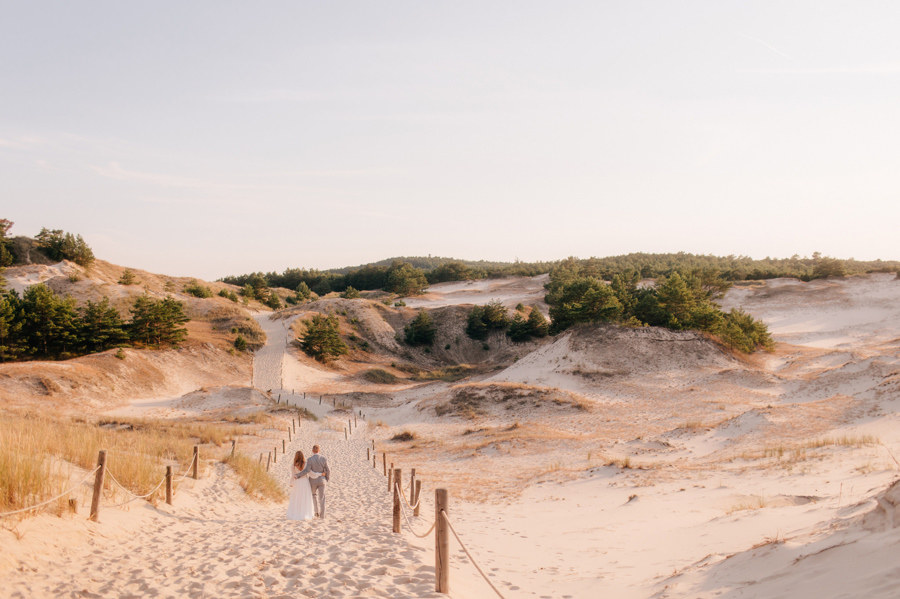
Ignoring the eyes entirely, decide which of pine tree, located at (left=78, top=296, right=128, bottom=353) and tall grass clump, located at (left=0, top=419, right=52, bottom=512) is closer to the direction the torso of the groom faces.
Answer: the pine tree

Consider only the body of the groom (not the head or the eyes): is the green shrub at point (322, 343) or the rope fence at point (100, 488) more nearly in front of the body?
the green shrub

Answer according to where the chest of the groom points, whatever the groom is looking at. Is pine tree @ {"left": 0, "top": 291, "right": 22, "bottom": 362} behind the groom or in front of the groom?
in front

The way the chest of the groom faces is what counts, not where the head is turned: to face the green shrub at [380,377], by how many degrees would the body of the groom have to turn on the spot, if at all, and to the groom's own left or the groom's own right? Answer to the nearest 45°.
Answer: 0° — they already face it

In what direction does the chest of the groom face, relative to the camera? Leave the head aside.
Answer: away from the camera

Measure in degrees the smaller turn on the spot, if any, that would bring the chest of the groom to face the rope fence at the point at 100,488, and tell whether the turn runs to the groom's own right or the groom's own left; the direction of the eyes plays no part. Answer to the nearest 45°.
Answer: approximately 135° to the groom's own left

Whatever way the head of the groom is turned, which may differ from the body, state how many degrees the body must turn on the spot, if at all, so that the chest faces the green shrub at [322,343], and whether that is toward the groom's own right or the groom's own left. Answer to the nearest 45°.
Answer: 0° — they already face it
